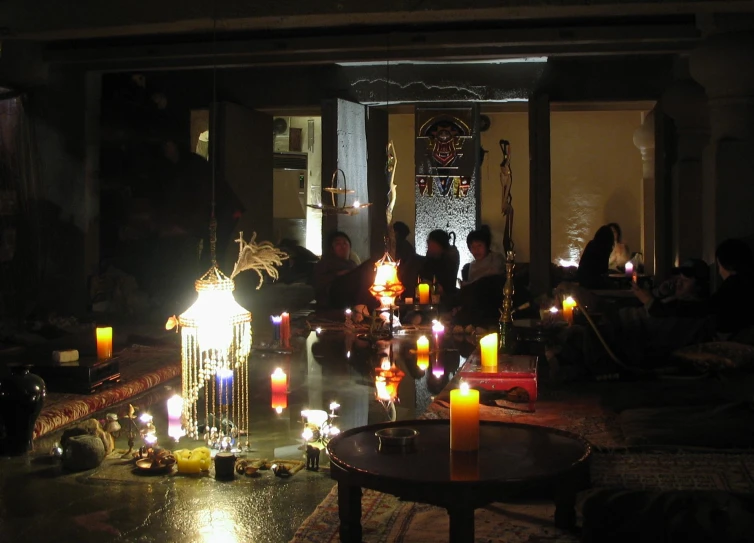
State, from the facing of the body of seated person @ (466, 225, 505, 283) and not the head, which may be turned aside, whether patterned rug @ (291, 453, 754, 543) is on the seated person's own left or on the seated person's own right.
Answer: on the seated person's own left

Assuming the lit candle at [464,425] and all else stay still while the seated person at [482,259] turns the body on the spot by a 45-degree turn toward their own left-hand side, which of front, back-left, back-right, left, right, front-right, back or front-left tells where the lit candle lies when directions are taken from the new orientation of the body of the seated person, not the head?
front

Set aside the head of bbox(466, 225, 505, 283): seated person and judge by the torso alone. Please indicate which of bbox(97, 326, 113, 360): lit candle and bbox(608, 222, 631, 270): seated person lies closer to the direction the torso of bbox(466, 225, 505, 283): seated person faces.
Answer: the lit candle

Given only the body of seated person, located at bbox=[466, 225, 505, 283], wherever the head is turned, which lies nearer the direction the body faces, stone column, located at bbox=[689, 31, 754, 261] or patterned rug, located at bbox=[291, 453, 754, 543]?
the patterned rug

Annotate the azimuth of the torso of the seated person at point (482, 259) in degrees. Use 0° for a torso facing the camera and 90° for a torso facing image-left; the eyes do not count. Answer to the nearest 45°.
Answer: approximately 45°

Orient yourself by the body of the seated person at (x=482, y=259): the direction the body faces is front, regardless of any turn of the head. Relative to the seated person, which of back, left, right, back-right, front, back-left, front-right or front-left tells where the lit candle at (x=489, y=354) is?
front-left

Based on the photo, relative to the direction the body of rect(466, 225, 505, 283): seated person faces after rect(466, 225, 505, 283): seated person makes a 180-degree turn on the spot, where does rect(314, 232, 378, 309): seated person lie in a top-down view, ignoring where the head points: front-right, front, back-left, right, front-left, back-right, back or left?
back-left

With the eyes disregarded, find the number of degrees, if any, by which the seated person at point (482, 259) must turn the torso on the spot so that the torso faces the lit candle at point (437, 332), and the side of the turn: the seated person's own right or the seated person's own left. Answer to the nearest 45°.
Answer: approximately 45° to the seated person's own left

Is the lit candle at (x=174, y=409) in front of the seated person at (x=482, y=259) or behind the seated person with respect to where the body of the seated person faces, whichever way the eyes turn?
in front
